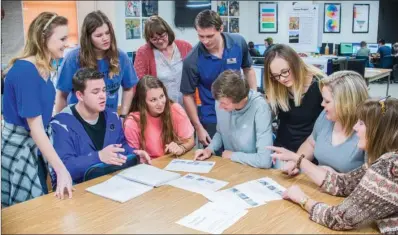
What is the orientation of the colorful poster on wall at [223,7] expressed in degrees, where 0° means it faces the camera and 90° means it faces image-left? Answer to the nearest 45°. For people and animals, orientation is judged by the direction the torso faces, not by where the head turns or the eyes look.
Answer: approximately 0°

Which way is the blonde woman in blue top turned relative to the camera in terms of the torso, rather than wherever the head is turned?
to the viewer's right

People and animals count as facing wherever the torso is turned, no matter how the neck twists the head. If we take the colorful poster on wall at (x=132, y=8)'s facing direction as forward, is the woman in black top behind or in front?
in front

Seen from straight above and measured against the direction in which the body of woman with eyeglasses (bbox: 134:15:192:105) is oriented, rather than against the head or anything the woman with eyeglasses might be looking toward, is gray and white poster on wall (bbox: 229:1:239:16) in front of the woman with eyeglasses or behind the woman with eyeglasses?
behind

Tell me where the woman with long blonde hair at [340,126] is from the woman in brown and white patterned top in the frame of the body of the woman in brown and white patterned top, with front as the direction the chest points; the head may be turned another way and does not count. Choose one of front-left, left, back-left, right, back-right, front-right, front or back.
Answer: right

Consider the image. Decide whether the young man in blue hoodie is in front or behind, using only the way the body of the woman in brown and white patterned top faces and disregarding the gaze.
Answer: in front

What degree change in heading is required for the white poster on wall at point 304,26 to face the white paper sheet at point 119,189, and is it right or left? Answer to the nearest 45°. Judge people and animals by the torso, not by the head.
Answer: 0° — it already faces it

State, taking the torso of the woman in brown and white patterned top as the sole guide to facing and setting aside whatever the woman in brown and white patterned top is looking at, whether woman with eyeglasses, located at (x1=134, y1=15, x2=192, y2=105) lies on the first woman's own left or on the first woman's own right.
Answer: on the first woman's own right

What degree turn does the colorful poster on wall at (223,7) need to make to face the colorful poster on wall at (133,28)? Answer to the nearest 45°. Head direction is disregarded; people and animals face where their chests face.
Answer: approximately 45° to its right

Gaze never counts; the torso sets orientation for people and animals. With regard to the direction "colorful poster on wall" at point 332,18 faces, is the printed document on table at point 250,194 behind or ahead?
ahead

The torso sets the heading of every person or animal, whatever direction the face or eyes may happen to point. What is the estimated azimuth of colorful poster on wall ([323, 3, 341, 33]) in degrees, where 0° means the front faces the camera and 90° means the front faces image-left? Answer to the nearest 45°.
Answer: approximately 0°
